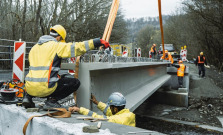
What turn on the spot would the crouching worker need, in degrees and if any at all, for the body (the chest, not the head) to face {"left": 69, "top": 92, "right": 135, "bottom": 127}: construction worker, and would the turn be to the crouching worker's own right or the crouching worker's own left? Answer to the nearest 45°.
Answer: approximately 45° to the crouching worker's own right

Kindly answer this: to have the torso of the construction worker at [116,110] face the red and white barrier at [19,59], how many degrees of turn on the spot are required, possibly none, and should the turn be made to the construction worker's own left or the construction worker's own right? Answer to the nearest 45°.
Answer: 0° — they already face it

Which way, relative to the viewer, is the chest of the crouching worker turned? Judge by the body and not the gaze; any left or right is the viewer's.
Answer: facing away from the viewer and to the right of the viewer

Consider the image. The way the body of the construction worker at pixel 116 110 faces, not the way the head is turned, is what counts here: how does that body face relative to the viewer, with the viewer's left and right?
facing away from the viewer and to the left of the viewer
